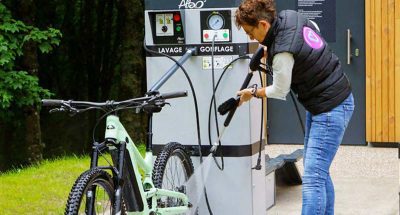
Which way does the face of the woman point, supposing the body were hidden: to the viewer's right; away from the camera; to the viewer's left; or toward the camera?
to the viewer's left

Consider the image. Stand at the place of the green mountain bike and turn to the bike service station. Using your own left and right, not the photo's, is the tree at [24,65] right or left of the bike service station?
left

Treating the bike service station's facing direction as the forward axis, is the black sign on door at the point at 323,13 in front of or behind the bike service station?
behind

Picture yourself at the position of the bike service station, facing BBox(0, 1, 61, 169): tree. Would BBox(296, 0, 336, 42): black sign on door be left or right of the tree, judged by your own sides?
right

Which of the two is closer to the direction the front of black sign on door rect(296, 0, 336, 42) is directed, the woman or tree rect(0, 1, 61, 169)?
the woman

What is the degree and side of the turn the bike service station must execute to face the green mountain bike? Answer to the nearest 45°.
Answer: approximately 45° to its right

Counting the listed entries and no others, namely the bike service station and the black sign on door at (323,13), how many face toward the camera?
2

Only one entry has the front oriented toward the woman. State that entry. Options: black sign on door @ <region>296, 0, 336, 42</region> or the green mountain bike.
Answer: the black sign on door

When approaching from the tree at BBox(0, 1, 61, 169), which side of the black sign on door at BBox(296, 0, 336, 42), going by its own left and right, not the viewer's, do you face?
right

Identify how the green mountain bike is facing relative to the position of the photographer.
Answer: facing the viewer and to the left of the viewer

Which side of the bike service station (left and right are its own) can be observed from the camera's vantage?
front

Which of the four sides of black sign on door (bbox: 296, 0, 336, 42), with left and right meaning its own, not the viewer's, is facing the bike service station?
front

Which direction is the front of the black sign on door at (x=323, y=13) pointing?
toward the camera

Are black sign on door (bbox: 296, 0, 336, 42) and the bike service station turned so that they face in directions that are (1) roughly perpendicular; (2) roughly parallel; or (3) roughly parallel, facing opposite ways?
roughly parallel

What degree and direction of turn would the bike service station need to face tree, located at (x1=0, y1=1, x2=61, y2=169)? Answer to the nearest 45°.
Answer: approximately 135° to its right

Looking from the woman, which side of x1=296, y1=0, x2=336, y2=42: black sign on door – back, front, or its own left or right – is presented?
front
